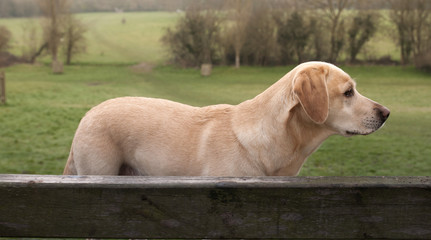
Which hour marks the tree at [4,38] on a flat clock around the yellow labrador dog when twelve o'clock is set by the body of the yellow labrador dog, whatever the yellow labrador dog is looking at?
The tree is roughly at 8 o'clock from the yellow labrador dog.

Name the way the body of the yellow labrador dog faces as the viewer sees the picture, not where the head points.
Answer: to the viewer's right

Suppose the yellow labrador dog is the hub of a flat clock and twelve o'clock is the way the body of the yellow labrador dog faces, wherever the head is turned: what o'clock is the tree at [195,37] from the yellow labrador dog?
The tree is roughly at 9 o'clock from the yellow labrador dog.

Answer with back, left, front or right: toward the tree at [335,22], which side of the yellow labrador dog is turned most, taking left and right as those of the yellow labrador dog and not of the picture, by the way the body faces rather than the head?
left

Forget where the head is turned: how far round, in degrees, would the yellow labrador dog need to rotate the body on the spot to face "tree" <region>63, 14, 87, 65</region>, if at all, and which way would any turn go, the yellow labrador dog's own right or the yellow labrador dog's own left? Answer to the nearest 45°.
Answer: approximately 90° to the yellow labrador dog's own left

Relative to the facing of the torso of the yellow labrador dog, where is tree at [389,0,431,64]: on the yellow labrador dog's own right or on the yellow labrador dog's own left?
on the yellow labrador dog's own left

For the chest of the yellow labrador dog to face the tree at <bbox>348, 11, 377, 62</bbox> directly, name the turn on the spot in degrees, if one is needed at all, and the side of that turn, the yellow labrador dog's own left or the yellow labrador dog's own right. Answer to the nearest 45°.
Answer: approximately 90° to the yellow labrador dog's own left

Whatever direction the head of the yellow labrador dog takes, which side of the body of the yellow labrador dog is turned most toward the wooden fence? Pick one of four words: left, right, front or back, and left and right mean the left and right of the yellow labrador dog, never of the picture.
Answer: right
